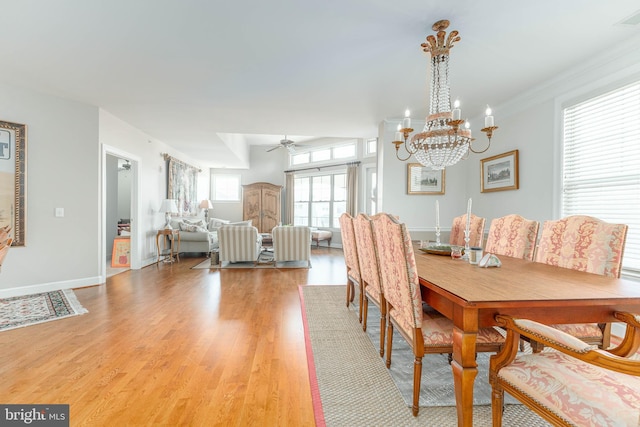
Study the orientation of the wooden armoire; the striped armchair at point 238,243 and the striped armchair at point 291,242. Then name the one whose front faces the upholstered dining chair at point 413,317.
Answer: the wooden armoire

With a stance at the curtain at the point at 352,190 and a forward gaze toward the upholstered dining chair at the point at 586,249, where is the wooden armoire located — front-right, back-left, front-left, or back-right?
back-right

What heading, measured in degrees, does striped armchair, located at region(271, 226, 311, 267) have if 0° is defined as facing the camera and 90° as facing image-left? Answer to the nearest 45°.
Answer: approximately 180°

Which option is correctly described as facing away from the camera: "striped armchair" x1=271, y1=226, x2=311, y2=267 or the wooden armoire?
the striped armchair

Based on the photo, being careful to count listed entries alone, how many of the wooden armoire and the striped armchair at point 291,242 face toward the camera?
1

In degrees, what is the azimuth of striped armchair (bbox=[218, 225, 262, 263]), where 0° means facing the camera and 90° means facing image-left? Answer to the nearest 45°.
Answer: approximately 180°
